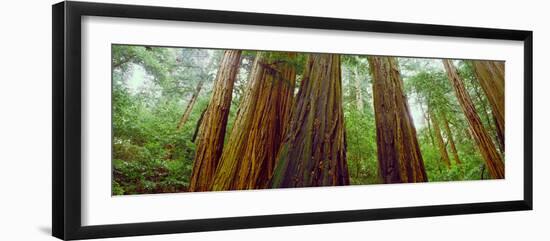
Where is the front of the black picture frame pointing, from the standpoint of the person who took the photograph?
facing the viewer and to the right of the viewer
